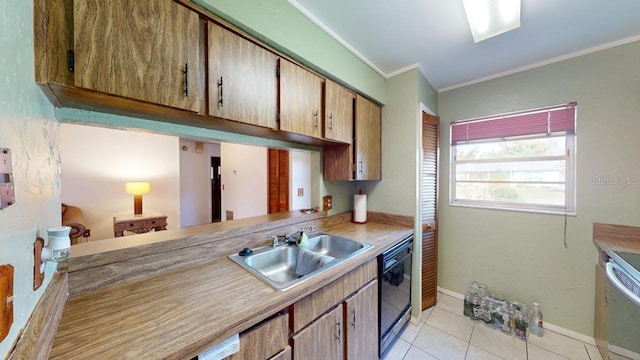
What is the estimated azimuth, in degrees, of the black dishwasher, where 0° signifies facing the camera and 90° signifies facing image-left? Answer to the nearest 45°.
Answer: approximately 315°

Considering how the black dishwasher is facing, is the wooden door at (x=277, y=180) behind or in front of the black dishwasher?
behind

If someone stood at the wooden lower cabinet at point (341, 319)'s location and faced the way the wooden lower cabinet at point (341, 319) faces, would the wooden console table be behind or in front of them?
behind

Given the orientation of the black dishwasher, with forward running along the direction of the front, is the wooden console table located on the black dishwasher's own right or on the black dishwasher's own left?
on the black dishwasher's own right

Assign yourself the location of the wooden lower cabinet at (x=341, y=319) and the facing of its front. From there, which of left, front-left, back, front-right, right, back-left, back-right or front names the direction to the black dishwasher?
left

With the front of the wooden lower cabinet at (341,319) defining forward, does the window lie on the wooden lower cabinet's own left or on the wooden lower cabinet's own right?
on the wooden lower cabinet's own left

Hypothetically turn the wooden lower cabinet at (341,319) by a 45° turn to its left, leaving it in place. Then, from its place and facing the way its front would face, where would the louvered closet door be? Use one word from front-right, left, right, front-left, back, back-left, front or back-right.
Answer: front-left

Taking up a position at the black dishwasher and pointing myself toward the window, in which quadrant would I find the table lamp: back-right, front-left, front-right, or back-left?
back-left

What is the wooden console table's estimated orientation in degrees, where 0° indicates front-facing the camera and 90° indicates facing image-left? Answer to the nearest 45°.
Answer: approximately 0°

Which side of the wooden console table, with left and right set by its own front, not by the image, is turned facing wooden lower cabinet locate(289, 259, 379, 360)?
front
